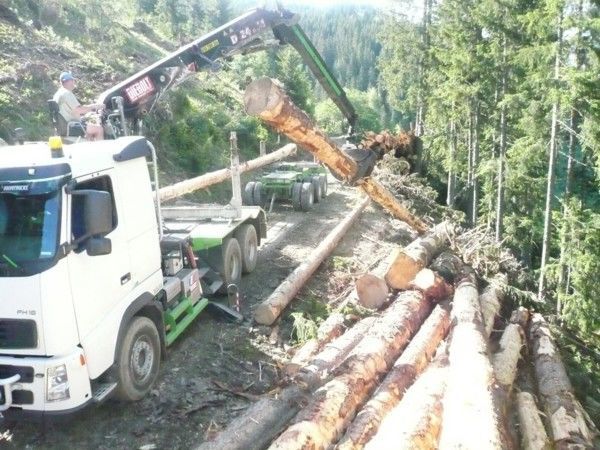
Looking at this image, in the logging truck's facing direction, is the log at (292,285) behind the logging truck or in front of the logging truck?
behind

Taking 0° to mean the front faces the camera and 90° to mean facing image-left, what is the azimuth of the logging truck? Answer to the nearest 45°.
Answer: approximately 45°

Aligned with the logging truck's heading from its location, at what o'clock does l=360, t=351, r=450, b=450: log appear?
The log is roughly at 10 o'clock from the logging truck.

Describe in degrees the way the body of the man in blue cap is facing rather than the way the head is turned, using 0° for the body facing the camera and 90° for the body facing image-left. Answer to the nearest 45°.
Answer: approximately 270°

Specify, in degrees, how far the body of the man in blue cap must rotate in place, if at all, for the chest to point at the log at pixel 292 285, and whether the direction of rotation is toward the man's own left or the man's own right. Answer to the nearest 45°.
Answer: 0° — they already face it
